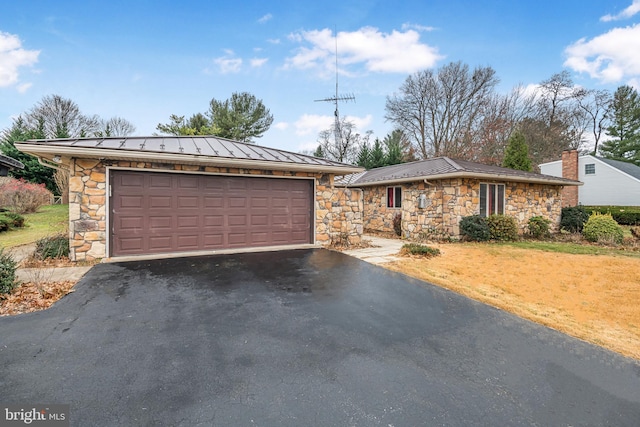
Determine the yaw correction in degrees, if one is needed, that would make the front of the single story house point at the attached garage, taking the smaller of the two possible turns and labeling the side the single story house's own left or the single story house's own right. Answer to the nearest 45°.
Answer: approximately 90° to the single story house's own right

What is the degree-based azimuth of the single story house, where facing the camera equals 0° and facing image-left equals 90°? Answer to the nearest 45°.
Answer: approximately 315°

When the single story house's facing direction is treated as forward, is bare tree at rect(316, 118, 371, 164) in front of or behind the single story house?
behind

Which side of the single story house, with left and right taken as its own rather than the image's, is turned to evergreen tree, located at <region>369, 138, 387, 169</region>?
back

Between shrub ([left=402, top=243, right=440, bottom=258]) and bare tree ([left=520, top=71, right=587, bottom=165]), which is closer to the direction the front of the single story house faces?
the shrub

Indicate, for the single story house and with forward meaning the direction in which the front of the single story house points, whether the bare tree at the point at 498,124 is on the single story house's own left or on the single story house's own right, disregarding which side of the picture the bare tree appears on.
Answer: on the single story house's own left

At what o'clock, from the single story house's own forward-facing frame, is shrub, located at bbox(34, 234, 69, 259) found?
The shrub is roughly at 3 o'clock from the single story house.

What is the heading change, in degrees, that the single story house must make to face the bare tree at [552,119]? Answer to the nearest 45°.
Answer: approximately 135° to its left

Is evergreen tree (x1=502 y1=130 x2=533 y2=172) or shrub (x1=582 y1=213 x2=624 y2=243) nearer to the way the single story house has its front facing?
the shrub

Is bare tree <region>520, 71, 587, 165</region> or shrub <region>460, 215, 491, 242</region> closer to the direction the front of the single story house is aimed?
the shrub

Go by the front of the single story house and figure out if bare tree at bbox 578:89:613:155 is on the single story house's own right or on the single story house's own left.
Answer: on the single story house's own left
